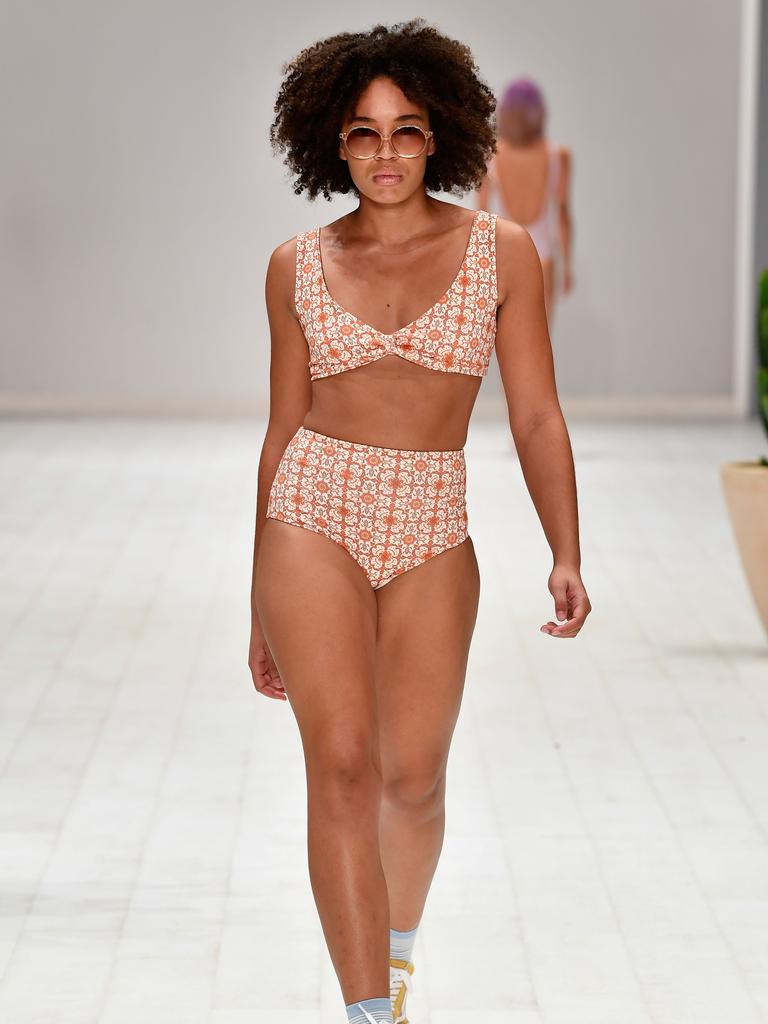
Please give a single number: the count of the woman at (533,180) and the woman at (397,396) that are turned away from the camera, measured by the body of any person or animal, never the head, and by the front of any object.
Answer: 1

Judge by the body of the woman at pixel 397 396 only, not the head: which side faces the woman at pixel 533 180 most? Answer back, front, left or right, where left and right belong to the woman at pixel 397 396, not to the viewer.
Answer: back

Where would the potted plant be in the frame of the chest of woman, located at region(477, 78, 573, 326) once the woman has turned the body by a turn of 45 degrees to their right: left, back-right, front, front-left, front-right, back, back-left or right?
back-right

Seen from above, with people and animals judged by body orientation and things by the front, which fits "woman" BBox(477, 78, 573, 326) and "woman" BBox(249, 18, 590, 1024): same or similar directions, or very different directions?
very different directions

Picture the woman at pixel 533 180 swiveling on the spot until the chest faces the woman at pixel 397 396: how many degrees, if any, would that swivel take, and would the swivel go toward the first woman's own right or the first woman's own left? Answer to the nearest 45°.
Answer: approximately 180°

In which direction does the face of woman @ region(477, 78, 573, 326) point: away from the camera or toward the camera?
away from the camera

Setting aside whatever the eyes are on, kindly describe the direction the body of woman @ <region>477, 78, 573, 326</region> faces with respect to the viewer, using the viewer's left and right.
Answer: facing away from the viewer

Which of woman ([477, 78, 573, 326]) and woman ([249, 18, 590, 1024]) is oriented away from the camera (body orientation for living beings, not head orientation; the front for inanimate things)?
woman ([477, 78, 573, 326])
